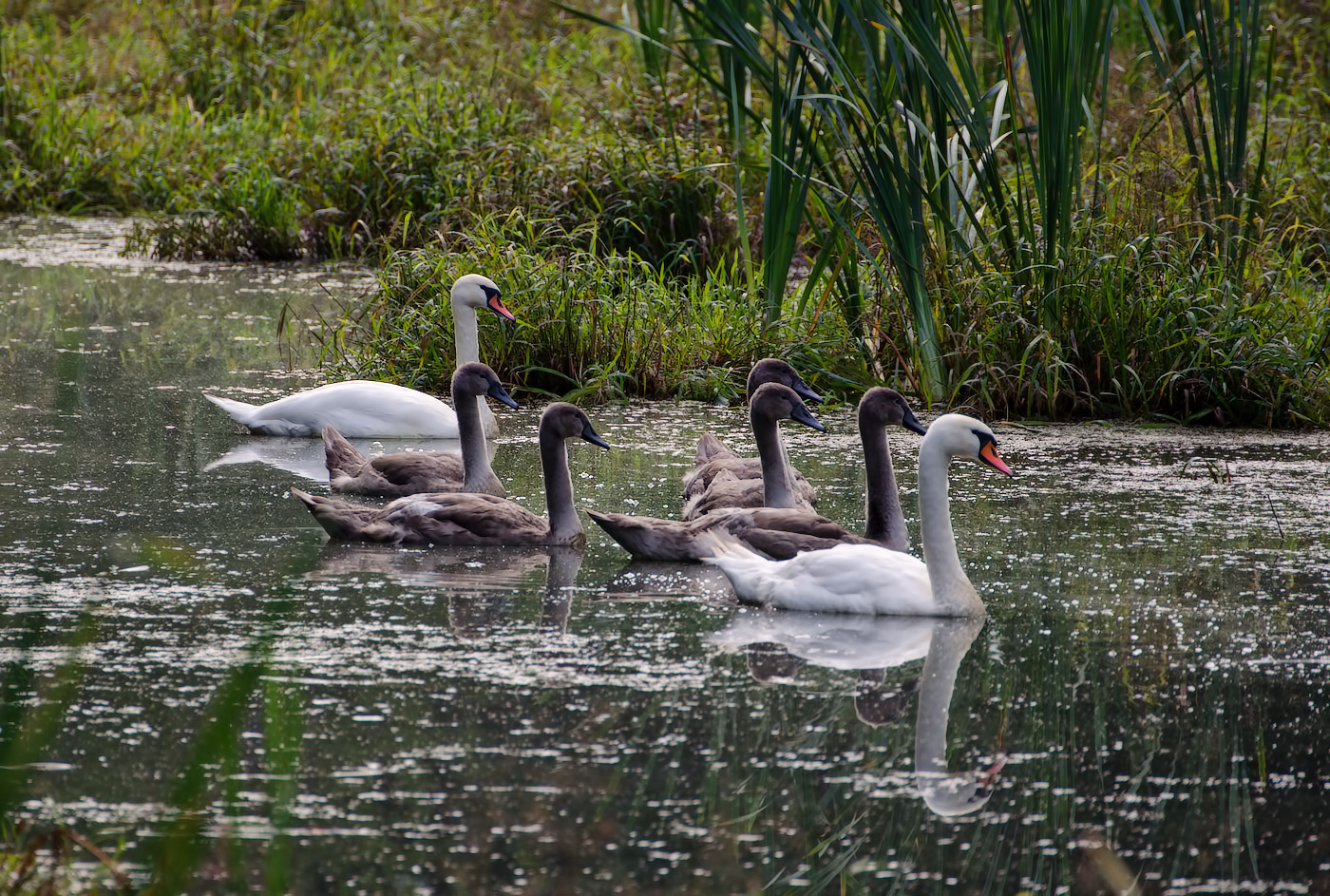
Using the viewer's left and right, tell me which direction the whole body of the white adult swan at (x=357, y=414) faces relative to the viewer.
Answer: facing to the right of the viewer

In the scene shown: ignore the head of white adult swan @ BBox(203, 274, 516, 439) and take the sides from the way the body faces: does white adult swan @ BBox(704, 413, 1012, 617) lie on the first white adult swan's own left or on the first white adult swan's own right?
on the first white adult swan's own right

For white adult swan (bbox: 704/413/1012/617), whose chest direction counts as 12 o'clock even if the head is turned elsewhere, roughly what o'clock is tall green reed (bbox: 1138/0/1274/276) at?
The tall green reed is roughly at 10 o'clock from the white adult swan.

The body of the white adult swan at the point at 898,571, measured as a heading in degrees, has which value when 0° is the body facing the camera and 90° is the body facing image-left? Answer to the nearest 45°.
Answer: approximately 270°

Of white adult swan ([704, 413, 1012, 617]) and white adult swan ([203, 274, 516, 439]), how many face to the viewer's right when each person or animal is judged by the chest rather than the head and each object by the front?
2

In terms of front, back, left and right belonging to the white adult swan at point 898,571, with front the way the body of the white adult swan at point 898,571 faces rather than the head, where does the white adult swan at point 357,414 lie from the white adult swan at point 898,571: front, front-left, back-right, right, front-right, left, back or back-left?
back-left
